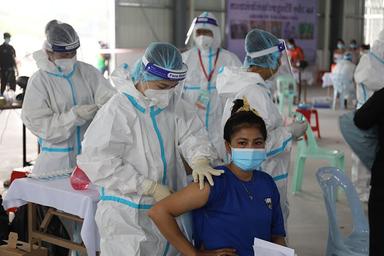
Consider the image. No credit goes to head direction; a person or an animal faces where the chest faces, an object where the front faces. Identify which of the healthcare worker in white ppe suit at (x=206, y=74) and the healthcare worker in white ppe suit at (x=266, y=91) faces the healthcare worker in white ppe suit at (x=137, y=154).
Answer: the healthcare worker in white ppe suit at (x=206, y=74)

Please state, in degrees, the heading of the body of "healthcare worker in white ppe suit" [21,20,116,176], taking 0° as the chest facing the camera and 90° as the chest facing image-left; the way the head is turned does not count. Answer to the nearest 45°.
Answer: approximately 315°

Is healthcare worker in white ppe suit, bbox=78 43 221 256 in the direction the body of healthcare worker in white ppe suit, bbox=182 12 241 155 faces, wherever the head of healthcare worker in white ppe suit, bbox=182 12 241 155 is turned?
yes
